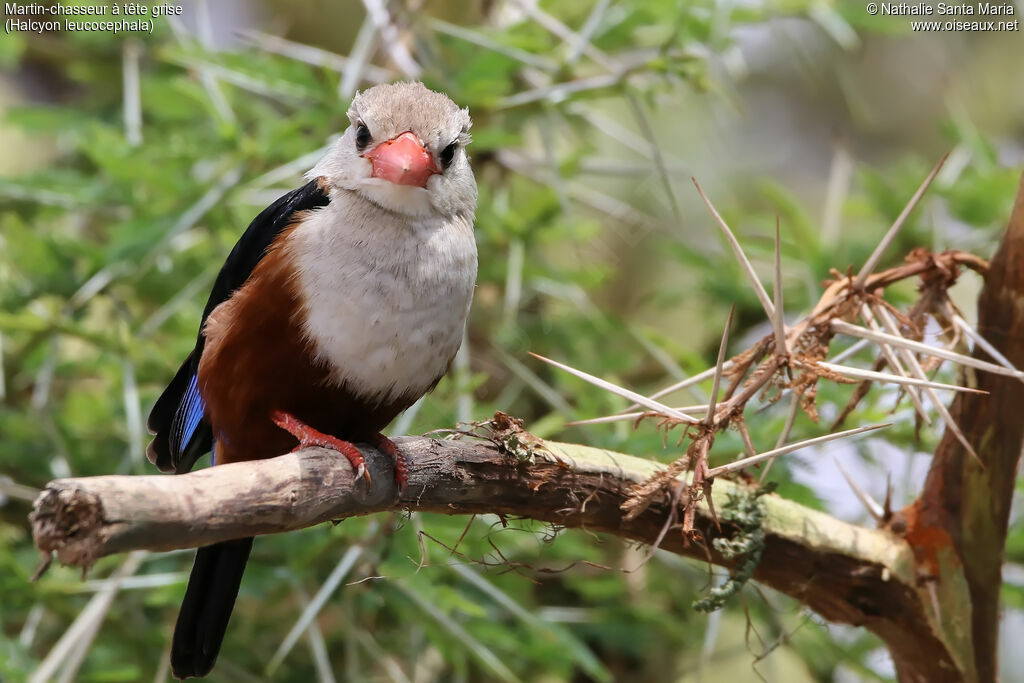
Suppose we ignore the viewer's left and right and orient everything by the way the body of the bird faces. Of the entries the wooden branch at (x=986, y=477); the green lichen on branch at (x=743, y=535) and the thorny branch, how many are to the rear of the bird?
0

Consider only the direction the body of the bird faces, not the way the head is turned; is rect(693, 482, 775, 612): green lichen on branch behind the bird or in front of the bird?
in front
